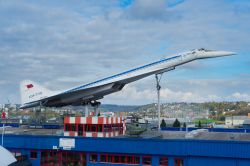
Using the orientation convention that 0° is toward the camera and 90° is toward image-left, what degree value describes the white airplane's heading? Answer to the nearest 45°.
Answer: approximately 270°

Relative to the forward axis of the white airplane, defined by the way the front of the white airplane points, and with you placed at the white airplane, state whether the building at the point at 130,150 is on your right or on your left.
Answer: on your right
